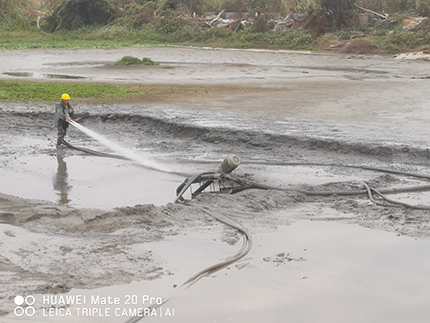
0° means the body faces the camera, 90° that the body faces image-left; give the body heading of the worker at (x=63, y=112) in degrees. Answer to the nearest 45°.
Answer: approximately 315°

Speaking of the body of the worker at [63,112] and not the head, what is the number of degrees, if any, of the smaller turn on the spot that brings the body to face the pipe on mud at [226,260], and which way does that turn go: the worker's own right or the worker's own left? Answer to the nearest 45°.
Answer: approximately 45° to the worker's own right

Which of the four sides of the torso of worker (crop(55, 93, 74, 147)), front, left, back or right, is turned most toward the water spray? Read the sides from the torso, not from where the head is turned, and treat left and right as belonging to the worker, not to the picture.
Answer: front
